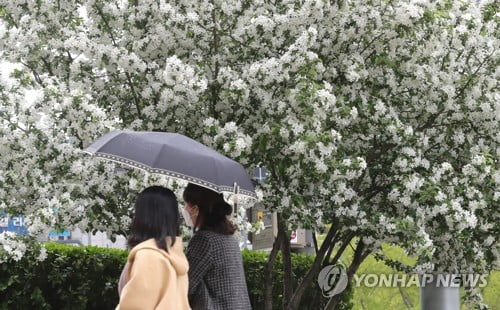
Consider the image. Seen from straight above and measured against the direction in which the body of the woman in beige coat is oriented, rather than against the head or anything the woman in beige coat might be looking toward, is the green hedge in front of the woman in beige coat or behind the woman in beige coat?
in front

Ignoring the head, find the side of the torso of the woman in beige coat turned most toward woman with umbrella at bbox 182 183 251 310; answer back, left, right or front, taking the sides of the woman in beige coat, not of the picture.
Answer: right

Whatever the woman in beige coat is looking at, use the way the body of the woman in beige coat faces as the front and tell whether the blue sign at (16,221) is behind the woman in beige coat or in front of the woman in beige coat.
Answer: in front

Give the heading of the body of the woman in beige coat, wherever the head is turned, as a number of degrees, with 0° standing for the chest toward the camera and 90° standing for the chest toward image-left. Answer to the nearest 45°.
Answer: approximately 135°

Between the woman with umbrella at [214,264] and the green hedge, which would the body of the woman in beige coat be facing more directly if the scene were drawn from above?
the green hedge
